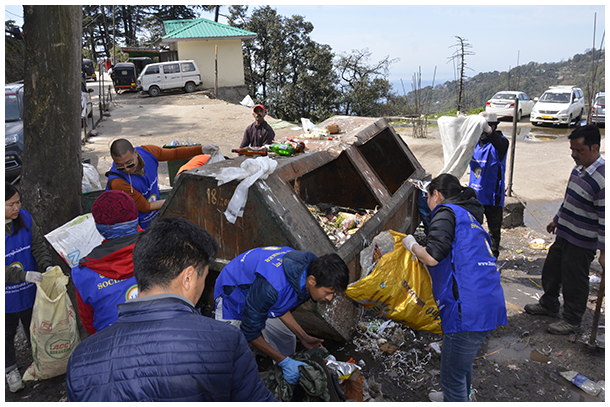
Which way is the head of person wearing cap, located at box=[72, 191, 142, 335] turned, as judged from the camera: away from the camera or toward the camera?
away from the camera

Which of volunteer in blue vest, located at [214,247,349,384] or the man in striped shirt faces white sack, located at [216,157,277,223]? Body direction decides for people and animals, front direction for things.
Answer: the man in striped shirt

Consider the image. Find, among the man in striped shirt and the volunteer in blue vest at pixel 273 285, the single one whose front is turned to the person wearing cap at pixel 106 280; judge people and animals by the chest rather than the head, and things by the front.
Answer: the man in striped shirt

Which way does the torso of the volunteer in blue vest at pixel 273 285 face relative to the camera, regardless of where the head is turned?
to the viewer's right

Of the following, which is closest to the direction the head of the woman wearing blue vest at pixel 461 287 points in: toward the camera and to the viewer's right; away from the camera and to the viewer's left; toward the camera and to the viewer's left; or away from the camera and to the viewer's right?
away from the camera and to the viewer's left

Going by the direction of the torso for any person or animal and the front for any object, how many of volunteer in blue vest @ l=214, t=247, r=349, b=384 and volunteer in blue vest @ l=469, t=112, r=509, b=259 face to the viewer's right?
1

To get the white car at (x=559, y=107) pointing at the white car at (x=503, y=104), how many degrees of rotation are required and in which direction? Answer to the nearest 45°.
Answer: approximately 45° to its right

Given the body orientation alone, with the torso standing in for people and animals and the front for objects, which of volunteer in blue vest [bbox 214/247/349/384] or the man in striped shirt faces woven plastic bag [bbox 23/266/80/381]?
the man in striped shirt
